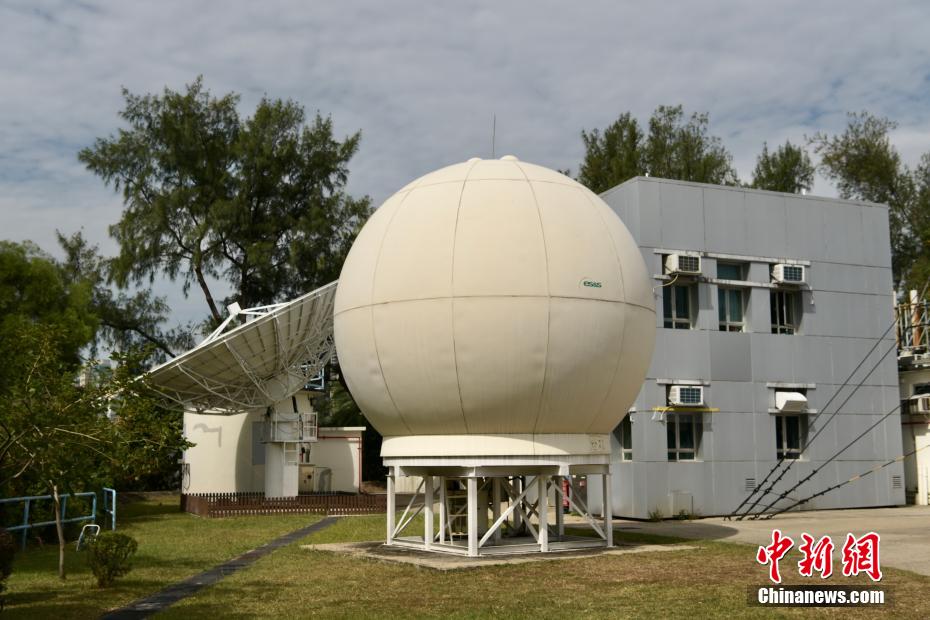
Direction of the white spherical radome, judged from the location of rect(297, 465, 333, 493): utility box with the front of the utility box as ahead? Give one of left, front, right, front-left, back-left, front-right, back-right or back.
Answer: front

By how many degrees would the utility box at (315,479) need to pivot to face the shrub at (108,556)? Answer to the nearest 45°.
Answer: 0° — it already faces it

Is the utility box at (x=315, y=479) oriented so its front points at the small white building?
no

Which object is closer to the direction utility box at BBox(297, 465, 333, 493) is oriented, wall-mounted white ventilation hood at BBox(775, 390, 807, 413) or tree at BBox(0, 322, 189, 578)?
the tree

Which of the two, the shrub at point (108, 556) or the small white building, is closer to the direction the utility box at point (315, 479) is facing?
the shrub

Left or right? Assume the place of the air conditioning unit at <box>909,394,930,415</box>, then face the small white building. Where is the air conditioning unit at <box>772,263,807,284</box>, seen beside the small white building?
left

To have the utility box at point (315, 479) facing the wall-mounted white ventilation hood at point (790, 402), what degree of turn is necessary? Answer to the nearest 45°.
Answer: approximately 45° to its left

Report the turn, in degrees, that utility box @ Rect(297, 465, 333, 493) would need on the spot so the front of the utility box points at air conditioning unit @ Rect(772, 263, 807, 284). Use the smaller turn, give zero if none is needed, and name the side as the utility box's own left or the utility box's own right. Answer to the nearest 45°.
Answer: approximately 45° to the utility box's own left

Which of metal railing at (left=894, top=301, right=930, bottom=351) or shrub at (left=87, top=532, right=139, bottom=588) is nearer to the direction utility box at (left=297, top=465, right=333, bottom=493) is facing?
the shrub

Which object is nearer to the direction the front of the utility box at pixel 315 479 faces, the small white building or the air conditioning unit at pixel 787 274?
the air conditioning unit

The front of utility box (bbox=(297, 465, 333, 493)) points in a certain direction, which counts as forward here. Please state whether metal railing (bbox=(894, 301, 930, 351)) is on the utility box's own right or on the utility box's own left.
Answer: on the utility box's own left

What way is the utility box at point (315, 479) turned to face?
toward the camera

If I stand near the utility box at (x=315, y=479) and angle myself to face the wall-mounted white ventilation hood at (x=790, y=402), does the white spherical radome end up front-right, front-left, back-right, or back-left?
front-right

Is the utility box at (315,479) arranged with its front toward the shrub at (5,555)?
yes

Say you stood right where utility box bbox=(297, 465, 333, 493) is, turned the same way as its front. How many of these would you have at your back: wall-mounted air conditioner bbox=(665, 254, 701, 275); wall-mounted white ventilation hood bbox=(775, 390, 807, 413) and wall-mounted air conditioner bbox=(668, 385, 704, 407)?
0
